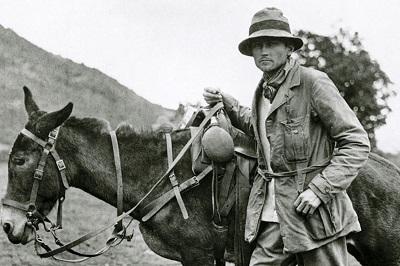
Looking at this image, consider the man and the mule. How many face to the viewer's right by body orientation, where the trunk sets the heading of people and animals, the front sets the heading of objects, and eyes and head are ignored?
0

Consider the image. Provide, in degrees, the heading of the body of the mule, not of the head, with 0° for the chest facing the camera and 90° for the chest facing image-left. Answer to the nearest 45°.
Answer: approximately 90°

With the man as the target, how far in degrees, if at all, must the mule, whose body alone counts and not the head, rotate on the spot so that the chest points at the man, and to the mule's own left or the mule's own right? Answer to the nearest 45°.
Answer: approximately 135° to the mule's own left

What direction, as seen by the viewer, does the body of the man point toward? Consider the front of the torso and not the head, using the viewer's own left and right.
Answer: facing the viewer and to the left of the viewer
